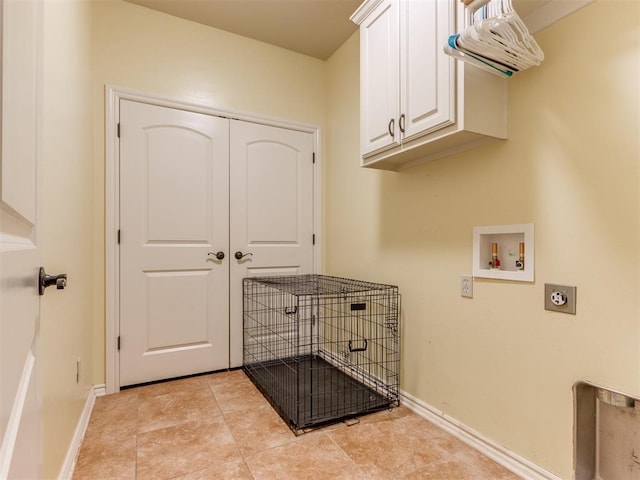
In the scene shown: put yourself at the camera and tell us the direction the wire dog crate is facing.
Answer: facing the viewer and to the right of the viewer

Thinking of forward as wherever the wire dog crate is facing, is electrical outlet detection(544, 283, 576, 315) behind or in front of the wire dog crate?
in front

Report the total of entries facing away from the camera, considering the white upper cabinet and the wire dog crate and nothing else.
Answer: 0

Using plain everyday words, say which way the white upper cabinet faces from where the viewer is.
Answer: facing the viewer and to the left of the viewer

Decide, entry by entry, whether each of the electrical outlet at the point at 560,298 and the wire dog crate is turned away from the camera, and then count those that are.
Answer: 0

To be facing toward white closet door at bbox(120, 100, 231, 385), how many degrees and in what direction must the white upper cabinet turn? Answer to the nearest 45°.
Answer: approximately 45° to its right

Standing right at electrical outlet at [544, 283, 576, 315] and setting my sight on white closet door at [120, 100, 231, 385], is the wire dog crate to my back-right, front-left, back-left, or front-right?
front-right

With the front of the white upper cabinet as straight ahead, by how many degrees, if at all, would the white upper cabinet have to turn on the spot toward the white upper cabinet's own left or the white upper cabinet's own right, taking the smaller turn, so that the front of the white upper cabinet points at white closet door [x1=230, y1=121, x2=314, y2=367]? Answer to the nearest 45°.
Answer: approximately 90° to the white upper cabinet's own right

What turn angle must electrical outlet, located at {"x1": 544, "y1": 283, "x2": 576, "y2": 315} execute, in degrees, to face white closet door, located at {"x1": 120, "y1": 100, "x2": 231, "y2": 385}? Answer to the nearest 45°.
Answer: approximately 45° to its right

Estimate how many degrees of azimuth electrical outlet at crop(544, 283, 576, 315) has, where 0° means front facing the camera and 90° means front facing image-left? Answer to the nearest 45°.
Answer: approximately 45°

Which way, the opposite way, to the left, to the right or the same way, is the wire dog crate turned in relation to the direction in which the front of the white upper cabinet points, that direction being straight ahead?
to the left

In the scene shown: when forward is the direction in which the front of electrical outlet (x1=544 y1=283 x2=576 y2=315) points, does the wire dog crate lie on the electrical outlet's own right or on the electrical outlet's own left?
on the electrical outlet's own right

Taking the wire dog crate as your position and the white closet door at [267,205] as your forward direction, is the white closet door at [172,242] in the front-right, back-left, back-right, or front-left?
front-left

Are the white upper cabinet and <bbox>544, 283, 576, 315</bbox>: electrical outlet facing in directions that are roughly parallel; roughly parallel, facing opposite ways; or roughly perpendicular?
roughly parallel
